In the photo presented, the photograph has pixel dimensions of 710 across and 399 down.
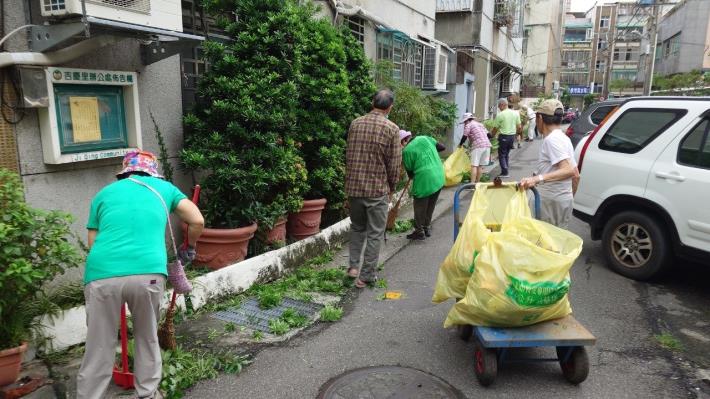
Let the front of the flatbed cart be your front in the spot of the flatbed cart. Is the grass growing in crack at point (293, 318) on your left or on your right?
on your right

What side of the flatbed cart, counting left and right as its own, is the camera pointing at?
front

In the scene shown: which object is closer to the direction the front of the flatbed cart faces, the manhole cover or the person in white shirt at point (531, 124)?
the manhole cover

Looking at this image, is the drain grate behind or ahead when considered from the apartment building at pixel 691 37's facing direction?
ahead

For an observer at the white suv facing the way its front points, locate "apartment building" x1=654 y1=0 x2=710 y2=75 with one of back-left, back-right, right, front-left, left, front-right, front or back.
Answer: back-left

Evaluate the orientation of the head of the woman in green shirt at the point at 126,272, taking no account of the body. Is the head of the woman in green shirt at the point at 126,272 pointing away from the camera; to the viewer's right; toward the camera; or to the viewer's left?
away from the camera

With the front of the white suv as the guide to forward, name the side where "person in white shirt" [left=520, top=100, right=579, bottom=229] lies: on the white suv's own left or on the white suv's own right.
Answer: on the white suv's own right

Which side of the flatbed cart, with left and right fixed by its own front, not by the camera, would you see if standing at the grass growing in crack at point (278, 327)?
right

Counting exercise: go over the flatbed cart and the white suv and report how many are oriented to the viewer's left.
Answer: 0

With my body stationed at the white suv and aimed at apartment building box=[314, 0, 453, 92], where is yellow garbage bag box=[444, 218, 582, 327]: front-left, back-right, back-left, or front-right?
back-left

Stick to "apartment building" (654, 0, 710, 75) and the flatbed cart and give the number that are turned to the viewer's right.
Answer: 0
